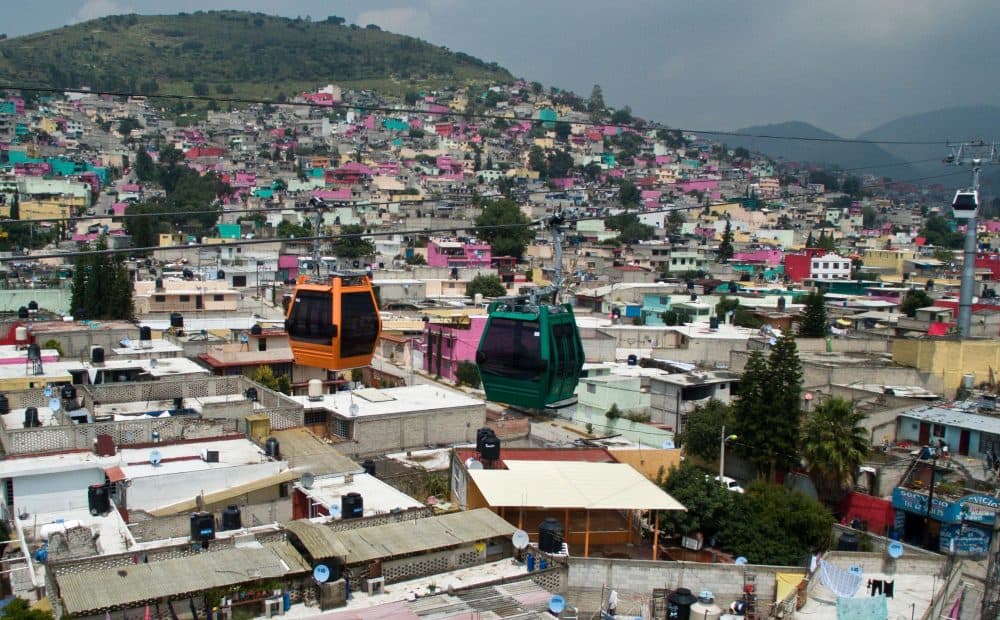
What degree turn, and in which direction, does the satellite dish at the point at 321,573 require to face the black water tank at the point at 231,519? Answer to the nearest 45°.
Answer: approximately 180°

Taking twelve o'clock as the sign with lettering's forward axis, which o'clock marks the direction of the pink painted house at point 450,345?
The pink painted house is roughly at 4 o'clock from the sign with lettering.

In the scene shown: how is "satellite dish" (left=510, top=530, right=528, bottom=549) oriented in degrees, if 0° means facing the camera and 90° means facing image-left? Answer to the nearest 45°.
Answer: approximately 0°

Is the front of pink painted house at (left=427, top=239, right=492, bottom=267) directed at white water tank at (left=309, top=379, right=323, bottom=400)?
yes

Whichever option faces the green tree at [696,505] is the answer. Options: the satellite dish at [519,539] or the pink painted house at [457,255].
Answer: the pink painted house

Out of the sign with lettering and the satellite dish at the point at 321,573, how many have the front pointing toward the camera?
2

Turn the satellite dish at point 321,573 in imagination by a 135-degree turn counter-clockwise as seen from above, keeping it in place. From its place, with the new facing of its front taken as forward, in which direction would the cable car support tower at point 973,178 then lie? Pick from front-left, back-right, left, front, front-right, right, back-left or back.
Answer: front

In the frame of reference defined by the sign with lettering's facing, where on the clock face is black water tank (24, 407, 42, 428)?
The black water tank is roughly at 2 o'clock from the sign with lettering.

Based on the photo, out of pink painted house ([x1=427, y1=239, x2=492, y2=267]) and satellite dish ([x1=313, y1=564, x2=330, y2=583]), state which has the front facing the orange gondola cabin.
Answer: the pink painted house
